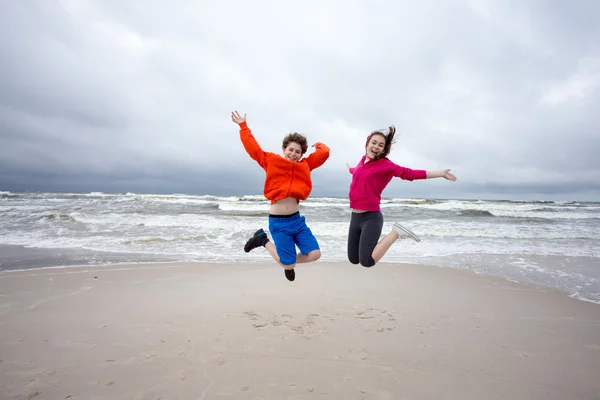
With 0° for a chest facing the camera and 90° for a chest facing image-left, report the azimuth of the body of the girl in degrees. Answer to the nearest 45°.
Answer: approximately 45°
